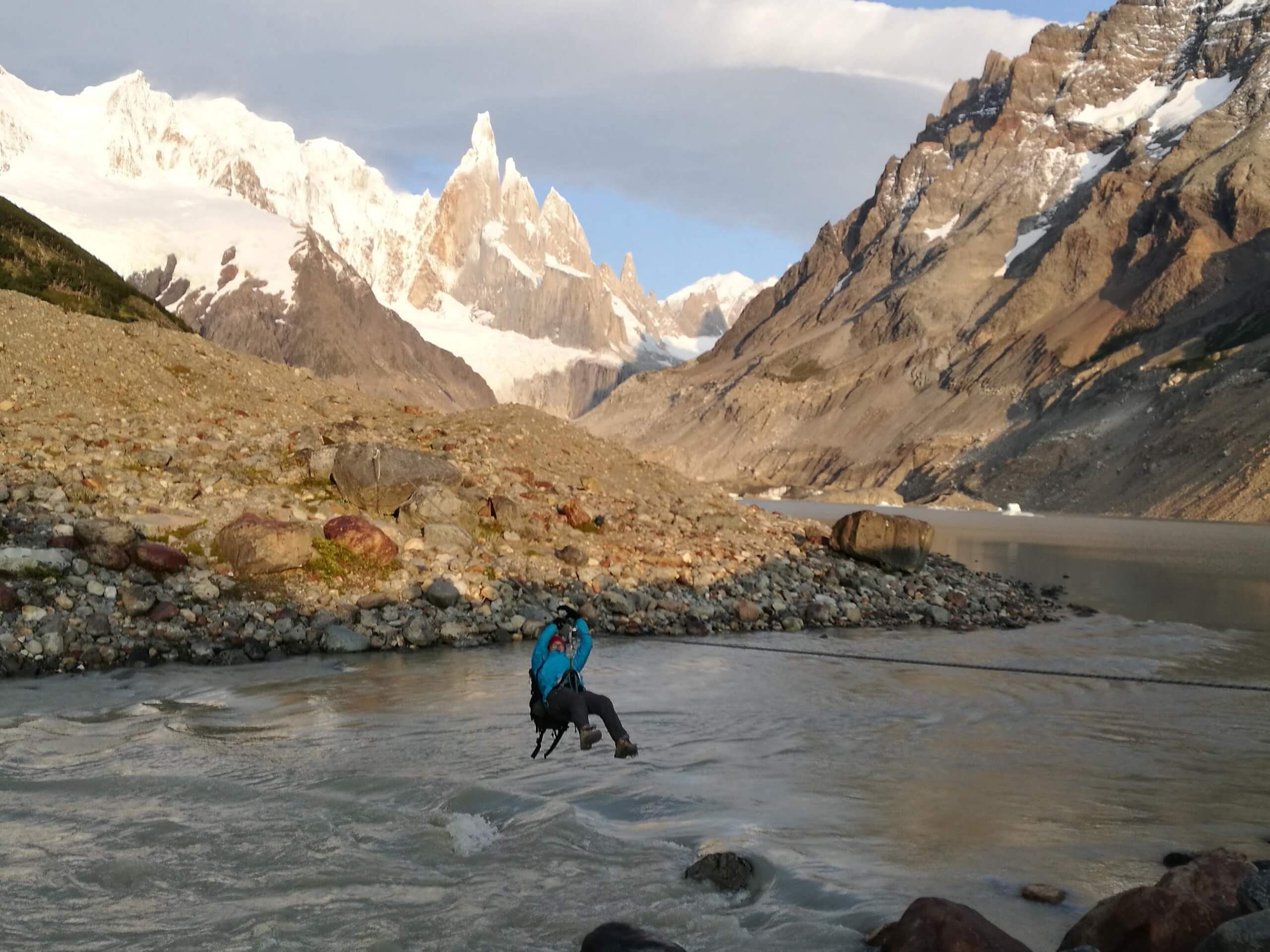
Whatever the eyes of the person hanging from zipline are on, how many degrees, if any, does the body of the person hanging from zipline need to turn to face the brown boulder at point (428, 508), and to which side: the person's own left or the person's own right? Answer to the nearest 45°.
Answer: approximately 135° to the person's own left

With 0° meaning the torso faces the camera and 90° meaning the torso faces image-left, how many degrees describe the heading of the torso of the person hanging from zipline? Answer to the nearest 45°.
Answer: approximately 315°

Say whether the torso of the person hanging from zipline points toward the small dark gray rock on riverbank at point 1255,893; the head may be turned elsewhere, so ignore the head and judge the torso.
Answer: yes

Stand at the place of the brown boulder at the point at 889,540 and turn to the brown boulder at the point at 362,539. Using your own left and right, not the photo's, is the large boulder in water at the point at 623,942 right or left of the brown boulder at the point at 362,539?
left

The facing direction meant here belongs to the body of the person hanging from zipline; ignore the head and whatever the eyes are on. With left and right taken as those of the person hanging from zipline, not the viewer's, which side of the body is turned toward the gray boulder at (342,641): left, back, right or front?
back

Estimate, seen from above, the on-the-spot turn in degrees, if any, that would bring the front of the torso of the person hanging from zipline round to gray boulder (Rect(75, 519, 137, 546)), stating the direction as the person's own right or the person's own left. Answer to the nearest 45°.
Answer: approximately 180°

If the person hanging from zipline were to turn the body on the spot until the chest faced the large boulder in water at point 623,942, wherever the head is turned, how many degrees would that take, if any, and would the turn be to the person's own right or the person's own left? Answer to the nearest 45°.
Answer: approximately 45° to the person's own right

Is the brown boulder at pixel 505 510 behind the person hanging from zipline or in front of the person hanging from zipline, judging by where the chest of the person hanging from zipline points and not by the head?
behind

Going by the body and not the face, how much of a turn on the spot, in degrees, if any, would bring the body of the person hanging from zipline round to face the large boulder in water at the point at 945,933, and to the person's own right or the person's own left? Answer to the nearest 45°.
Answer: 0° — they already face it

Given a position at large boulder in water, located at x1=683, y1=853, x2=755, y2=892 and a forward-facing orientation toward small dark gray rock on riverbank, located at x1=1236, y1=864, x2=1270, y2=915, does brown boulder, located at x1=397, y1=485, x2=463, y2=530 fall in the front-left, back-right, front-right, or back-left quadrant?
back-left

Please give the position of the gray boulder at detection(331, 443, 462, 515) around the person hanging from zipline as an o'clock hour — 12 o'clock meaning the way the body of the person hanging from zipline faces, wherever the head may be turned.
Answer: The gray boulder is roughly at 7 o'clock from the person hanging from zipline.

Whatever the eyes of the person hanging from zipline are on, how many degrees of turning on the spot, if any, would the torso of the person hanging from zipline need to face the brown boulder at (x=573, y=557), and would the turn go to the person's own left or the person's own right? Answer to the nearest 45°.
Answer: approximately 135° to the person's own left
